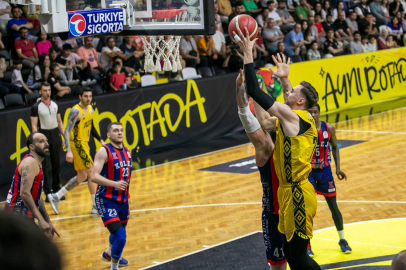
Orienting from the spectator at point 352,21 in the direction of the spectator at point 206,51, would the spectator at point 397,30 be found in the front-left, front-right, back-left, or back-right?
back-left

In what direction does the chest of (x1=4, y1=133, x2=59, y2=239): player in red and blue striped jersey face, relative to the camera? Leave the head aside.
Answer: to the viewer's right

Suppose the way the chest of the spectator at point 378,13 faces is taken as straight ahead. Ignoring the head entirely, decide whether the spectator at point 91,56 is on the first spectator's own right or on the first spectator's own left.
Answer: on the first spectator's own right

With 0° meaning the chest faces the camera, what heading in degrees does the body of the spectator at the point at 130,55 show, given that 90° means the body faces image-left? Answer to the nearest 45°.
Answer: approximately 315°

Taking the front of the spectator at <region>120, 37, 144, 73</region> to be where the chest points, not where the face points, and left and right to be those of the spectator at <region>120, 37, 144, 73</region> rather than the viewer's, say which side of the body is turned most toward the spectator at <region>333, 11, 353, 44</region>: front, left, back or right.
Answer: left

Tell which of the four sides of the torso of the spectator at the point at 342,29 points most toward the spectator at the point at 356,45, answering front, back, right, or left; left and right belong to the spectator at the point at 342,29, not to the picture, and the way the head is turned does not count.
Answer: front

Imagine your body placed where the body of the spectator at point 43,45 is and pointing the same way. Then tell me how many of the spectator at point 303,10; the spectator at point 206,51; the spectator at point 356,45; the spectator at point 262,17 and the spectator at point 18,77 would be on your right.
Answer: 1

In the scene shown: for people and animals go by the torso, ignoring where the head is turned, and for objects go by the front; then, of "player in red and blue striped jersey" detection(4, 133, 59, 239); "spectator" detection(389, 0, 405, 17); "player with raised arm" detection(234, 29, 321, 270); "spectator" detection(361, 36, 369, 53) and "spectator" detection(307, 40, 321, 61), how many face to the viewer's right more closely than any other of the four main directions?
1

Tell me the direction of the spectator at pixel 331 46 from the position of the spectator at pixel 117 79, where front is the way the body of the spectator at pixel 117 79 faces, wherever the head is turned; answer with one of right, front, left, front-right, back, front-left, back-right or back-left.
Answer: left

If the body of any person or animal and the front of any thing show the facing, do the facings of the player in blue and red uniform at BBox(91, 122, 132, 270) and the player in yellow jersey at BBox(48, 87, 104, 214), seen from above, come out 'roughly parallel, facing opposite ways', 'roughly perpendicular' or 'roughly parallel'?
roughly parallel

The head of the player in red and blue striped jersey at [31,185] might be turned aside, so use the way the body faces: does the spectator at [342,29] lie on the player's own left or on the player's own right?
on the player's own left

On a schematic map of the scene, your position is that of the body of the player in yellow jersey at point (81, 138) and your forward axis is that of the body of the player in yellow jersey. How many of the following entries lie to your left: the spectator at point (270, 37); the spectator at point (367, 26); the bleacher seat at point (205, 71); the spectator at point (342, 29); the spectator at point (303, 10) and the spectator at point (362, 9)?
6

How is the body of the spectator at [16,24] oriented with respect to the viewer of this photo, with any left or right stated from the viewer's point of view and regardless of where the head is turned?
facing the viewer and to the right of the viewer
